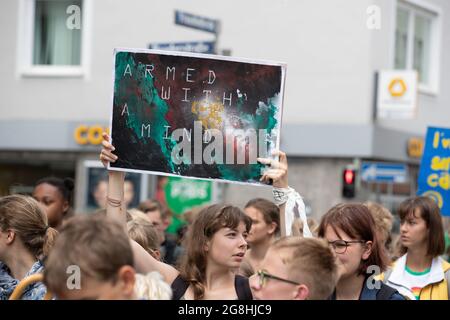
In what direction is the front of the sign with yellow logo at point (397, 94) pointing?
toward the camera

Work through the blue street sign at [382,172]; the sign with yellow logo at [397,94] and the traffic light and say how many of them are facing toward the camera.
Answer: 3

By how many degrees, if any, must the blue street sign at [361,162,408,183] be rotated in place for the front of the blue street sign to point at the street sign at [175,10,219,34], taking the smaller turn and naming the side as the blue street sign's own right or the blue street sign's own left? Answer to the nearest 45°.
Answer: approximately 45° to the blue street sign's own right

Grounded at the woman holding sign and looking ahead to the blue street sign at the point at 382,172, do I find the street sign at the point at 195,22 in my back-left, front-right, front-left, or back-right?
front-left

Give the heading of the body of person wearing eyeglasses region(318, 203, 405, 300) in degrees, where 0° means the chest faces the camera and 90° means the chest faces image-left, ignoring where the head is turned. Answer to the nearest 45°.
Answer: approximately 45°

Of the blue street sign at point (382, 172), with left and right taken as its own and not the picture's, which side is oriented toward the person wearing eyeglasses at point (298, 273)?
front

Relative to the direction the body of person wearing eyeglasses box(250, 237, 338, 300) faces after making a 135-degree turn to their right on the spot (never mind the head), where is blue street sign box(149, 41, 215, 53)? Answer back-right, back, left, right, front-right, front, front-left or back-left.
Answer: front-left

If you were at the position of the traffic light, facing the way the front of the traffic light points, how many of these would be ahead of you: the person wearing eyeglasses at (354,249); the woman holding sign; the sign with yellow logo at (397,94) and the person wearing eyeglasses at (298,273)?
3

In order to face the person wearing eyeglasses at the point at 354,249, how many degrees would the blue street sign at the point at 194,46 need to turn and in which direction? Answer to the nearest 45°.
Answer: approximately 45° to its left

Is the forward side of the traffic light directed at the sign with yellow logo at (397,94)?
no

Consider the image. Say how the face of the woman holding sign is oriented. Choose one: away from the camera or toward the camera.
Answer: toward the camera
